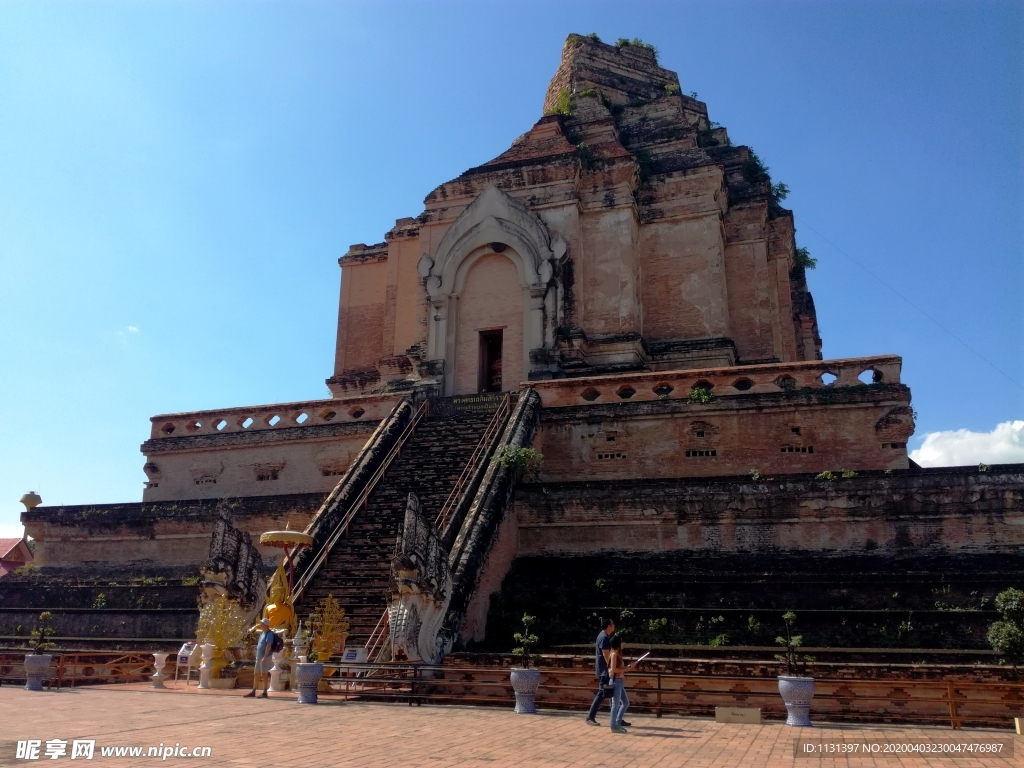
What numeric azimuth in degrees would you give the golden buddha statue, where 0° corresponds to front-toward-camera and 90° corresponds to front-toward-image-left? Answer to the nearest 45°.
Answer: approximately 45°

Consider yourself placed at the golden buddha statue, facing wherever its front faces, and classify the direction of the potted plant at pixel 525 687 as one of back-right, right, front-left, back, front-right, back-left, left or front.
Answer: left

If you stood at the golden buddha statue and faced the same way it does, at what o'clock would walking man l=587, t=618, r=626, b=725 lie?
The walking man is roughly at 9 o'clock from the golden buddha statue.

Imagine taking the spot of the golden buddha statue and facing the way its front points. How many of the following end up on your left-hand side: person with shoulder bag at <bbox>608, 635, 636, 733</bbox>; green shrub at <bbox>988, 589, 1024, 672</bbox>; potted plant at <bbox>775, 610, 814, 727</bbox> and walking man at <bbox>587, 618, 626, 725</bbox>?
4

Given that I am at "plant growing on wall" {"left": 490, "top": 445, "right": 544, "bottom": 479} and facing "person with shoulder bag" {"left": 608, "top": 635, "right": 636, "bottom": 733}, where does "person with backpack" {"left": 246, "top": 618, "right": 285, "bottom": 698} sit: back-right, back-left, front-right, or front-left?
front-right
